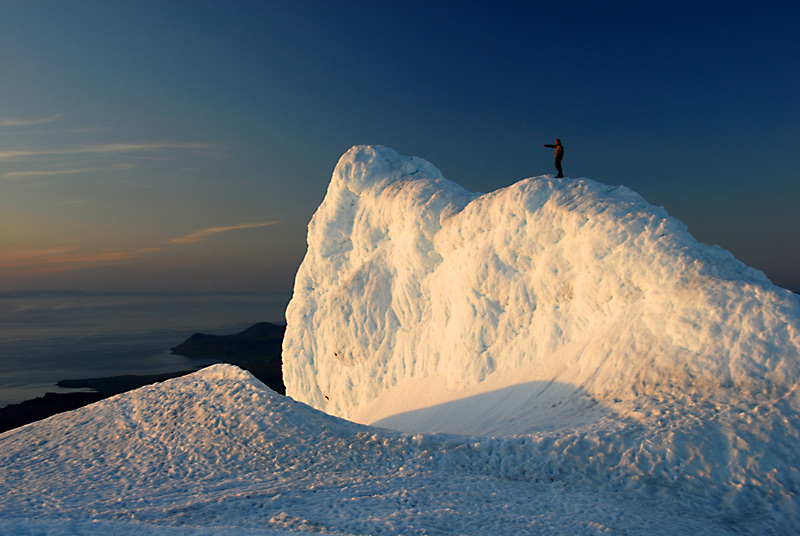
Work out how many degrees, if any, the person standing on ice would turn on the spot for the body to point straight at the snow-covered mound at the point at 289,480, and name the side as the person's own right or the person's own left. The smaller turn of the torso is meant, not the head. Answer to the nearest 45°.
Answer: approximately 45° to the person's own left

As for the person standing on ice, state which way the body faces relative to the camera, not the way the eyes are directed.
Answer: to the viewer's left
